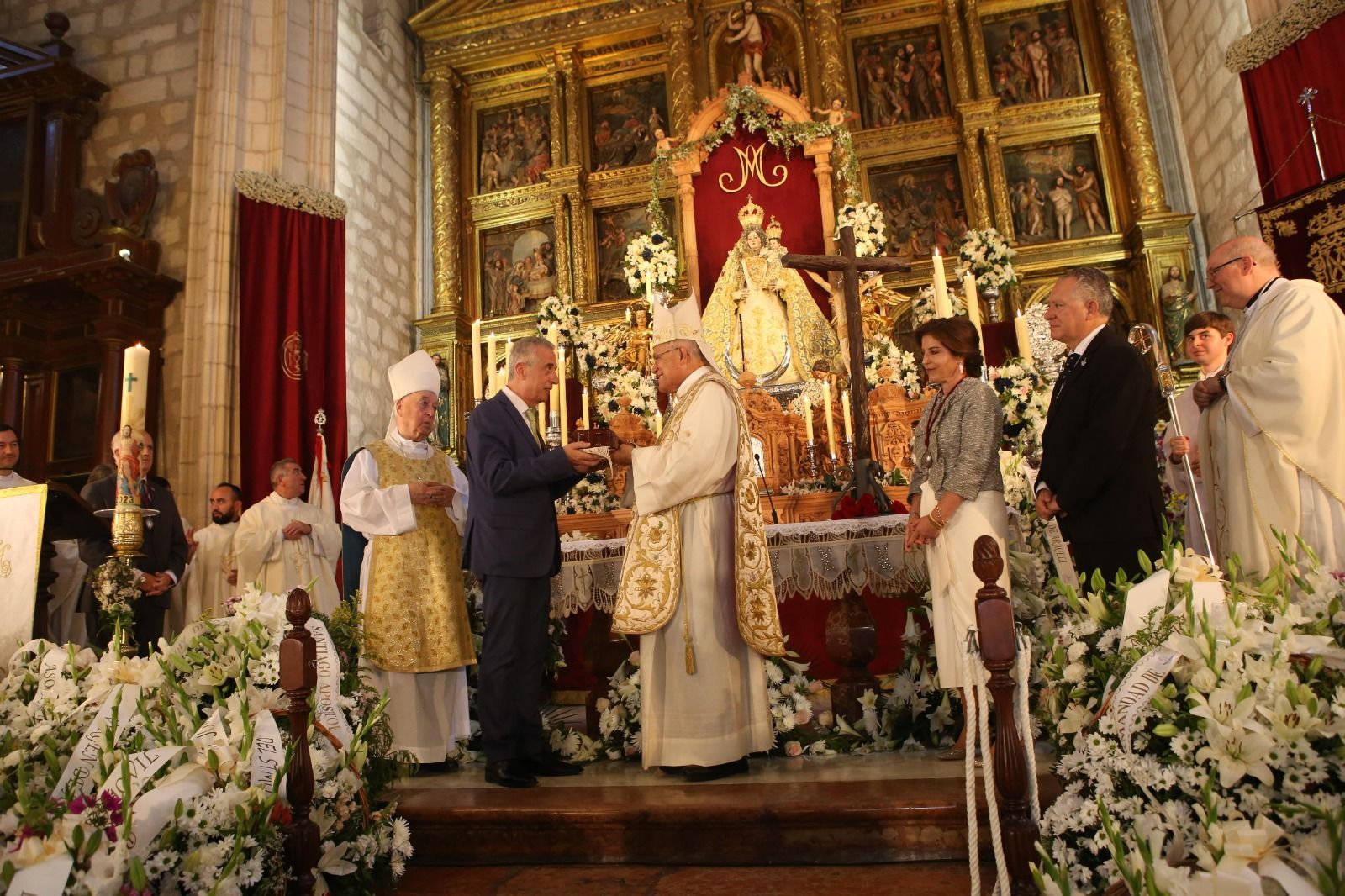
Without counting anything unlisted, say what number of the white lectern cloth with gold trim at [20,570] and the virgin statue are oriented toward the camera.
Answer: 2

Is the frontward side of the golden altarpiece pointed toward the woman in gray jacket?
yes

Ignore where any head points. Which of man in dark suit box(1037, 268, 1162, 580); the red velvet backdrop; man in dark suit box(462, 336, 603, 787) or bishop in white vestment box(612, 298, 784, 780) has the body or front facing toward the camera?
the red velvet backdrop

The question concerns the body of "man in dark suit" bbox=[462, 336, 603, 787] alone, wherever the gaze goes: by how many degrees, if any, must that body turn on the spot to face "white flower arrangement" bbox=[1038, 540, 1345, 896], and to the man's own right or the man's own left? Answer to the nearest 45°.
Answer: approximately 45° to the man's own right

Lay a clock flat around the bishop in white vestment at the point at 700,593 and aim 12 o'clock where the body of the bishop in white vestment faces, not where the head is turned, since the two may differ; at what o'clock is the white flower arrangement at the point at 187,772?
The white flower arrangement is roughly at 11 o'clock from the bishop in white vestment.

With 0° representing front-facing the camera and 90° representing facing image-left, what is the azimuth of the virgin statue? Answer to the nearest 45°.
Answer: approximately 0°

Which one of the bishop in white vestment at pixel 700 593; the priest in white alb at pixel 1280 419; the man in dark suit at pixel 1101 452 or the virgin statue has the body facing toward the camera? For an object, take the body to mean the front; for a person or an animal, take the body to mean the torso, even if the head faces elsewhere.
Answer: the virgin statue

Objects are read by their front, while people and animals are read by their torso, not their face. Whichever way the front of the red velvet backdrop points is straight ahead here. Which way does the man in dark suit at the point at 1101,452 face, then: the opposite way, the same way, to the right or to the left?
to the right

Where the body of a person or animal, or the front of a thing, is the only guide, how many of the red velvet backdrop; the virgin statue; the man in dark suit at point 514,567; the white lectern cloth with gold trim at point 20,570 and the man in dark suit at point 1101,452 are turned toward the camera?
3

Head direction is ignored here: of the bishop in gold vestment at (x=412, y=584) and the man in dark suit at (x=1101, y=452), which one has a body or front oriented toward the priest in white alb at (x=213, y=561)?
the man in dark suit

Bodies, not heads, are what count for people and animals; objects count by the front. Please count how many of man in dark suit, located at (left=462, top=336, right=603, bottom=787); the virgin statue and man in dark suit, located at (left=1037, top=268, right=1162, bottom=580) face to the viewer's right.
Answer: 1

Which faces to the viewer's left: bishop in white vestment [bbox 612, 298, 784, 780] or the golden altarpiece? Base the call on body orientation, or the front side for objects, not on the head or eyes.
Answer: the bishop in white vestment

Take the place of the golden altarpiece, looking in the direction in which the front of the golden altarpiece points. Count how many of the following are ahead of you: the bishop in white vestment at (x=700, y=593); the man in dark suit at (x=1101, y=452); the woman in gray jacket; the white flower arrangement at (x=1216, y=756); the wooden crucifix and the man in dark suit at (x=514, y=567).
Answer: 6

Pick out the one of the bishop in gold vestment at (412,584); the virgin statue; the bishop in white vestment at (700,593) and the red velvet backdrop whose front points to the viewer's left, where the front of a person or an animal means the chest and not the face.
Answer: the bishop in white vestment at (700,593)

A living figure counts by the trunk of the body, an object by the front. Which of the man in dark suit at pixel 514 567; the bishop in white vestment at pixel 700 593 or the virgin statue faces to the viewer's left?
the bishop in white vestment

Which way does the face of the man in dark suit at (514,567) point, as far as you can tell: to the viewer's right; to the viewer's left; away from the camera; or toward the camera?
to the viewer's right

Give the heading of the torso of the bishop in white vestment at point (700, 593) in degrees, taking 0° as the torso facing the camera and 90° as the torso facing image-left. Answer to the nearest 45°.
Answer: approximately 90°

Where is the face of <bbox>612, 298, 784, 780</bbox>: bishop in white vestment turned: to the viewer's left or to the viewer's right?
to the viewer's left
